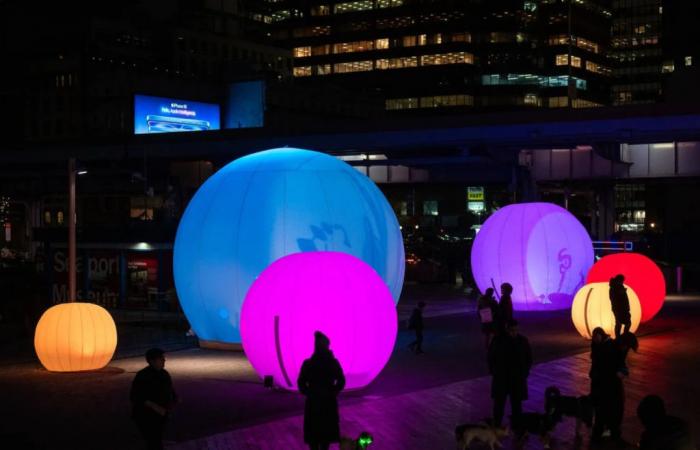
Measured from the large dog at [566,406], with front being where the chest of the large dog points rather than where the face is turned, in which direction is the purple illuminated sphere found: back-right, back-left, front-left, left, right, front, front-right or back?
right

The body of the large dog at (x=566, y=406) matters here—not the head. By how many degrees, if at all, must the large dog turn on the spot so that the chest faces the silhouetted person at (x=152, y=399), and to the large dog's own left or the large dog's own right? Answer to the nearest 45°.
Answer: approximately 45° to the large dog's own left

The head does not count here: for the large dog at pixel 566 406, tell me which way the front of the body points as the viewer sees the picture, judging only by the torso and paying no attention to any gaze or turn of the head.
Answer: to the viewer's left

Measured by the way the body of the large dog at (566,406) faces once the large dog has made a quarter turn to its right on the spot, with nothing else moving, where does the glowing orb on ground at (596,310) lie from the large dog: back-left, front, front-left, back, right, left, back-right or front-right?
front

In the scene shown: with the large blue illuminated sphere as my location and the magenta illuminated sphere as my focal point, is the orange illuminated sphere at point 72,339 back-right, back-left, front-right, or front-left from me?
front-right

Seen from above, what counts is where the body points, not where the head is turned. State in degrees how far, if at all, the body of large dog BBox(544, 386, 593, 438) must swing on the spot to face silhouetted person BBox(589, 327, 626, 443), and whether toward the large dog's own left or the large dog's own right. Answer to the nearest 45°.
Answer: approximately 135° to the large dog's own right
